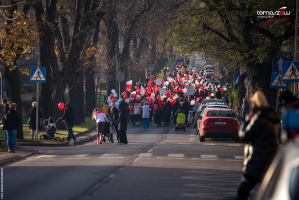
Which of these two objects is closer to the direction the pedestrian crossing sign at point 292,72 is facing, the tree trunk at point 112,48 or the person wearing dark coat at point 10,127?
the person wearing dark coat

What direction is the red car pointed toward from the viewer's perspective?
away from the camera

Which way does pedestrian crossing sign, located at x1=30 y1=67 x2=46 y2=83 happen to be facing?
toward the camera

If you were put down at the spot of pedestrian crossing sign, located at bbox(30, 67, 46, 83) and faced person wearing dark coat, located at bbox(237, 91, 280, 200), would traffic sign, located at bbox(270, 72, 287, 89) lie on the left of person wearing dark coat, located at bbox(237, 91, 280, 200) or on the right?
left

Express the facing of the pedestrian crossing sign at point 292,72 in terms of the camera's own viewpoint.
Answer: facing the viewer

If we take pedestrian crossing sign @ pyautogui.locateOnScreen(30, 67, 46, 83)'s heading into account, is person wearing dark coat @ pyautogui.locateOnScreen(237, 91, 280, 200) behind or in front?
in front

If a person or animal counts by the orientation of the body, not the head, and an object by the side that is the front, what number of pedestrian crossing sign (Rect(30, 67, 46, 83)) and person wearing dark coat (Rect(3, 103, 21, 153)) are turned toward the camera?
1

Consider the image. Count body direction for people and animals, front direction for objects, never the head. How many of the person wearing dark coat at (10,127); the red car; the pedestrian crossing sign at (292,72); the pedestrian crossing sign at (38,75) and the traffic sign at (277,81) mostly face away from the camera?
2

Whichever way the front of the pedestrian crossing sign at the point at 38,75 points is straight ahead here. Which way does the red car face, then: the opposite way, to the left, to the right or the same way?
the opposite way

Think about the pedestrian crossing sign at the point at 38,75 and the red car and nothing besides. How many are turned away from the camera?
1

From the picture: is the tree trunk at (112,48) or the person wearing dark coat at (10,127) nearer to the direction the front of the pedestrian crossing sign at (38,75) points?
the person wearing dark coat

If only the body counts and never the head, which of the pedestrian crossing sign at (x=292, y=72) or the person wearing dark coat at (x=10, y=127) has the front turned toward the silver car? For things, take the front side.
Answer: the pedestrian crossing sign

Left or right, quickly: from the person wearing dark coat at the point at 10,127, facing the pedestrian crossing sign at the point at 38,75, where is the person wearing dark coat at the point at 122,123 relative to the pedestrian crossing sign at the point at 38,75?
right
